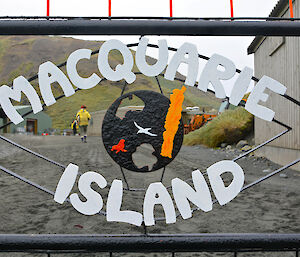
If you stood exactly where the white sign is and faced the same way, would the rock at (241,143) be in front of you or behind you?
behind

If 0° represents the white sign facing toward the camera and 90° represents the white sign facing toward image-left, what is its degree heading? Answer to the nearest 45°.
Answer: approximately 0°

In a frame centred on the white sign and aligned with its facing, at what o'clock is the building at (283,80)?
The building is roughly at 7 o'clock from the white sign.
